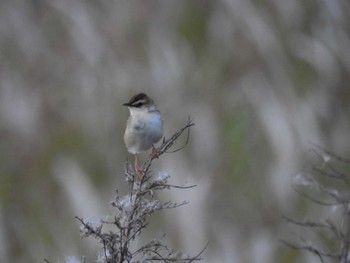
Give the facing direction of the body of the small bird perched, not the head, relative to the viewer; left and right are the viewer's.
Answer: facing the viewer and to the left of the viewer
